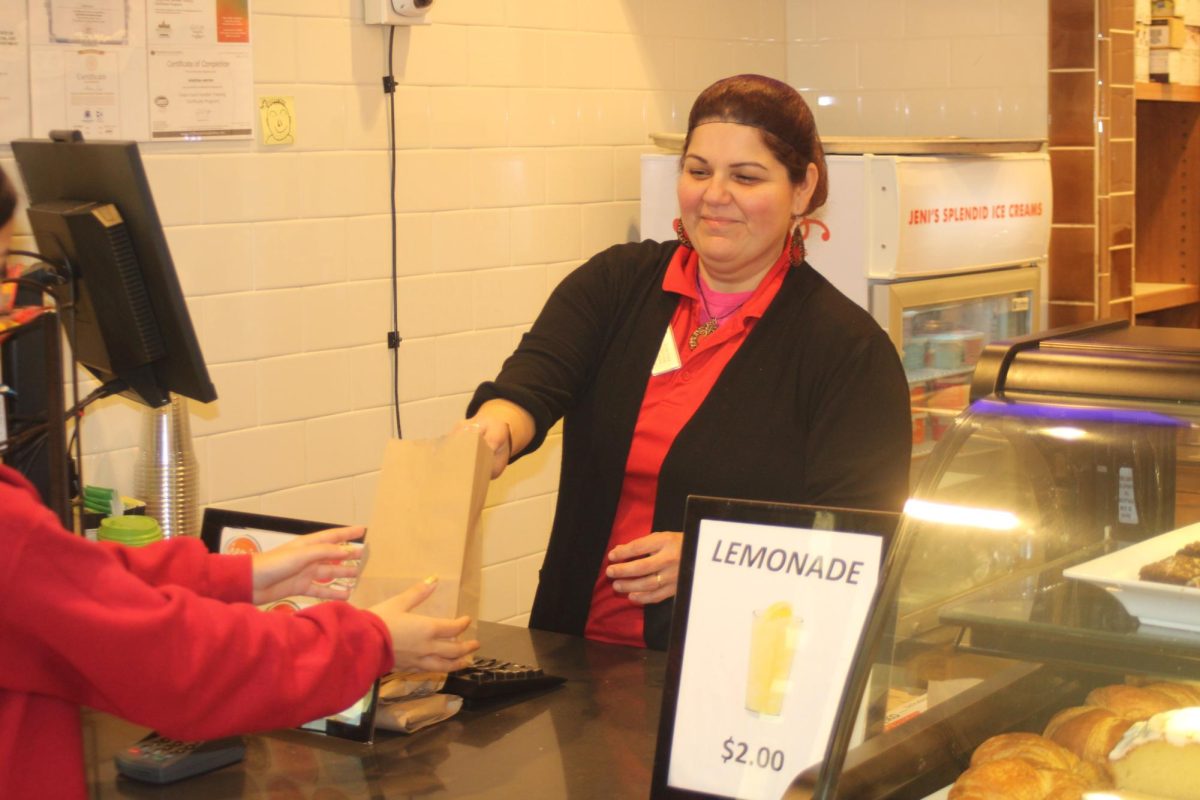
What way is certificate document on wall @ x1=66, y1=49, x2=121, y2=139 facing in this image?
toward the camera

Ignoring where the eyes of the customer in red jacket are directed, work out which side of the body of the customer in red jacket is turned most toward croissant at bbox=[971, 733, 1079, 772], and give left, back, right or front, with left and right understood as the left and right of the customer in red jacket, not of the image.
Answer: front

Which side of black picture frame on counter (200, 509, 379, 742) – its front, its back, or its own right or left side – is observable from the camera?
front

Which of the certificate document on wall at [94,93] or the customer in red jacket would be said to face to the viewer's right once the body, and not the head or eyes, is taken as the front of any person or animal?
the customer in red jacket

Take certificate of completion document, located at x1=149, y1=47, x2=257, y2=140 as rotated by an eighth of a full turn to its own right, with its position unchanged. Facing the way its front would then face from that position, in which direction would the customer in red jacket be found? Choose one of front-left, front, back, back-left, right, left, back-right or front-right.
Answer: front-left

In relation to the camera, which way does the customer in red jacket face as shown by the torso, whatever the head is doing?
to the viewer's right

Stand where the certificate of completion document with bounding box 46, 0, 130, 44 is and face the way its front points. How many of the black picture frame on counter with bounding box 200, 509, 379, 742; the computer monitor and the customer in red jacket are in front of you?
3

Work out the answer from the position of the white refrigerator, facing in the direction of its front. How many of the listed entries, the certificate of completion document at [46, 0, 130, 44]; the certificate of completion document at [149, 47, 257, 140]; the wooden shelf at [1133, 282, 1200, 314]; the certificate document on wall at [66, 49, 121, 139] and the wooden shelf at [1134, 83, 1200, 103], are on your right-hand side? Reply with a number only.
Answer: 3

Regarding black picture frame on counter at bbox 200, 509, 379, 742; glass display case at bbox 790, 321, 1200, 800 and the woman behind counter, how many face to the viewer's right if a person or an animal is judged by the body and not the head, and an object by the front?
0

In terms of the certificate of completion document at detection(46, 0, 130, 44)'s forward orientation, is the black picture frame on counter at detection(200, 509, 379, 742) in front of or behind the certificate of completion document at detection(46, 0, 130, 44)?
in front

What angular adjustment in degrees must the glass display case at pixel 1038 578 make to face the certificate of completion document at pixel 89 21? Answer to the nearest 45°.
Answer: approximately 90° to its right

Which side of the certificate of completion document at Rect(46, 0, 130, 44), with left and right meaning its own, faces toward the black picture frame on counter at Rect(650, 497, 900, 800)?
front

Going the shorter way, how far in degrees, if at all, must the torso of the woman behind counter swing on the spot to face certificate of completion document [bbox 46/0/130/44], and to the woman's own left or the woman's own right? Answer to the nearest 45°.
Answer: approximately 90° to the woman's own right

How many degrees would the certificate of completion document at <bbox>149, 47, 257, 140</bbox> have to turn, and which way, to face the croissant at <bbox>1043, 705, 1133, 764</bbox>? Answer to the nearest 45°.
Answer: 0° — it already faces it

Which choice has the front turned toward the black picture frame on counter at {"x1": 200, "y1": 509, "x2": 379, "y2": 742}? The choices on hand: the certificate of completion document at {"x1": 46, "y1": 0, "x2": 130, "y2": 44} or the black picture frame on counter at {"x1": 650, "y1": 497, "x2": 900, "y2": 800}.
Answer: the certificate of completion document
